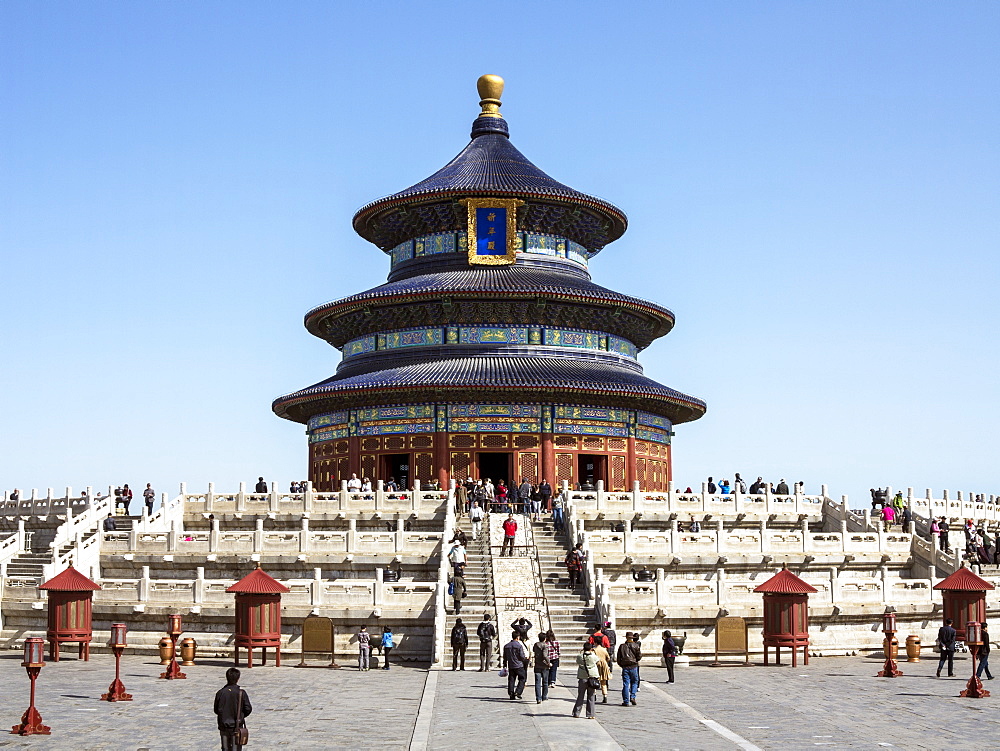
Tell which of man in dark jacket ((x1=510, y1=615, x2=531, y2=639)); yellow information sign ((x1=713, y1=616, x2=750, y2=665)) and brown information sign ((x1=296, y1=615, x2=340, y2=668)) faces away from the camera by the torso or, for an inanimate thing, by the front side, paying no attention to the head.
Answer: the man in dark jacket

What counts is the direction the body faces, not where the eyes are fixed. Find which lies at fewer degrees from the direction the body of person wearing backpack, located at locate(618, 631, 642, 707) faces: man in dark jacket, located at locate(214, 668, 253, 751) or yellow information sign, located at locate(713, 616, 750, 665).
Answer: the yellow information sign

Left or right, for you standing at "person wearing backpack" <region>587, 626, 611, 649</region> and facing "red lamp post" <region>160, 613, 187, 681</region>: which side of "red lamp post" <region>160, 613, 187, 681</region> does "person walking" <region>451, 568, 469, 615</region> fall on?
right

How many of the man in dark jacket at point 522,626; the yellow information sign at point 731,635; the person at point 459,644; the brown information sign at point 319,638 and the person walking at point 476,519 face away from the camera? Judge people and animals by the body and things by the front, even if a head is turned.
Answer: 2

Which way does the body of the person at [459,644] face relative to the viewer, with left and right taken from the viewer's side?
facing away from the viewer

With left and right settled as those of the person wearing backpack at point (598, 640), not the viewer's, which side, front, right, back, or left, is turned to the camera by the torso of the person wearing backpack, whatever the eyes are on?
back

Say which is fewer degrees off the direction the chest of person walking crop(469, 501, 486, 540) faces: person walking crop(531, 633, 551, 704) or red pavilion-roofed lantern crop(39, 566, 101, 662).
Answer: the person walking

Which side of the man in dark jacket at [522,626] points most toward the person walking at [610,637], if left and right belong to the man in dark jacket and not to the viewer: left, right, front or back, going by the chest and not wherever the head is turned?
right

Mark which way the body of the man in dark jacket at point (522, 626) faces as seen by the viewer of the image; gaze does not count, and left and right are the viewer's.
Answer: facing away from the viewer

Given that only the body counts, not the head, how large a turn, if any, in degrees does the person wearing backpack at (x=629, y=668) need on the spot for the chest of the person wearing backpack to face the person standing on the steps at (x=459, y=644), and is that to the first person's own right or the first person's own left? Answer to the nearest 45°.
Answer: approximately 45° to the first person's own left

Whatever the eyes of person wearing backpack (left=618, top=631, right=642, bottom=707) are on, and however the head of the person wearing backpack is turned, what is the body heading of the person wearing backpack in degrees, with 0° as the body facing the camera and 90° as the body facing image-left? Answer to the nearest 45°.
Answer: approximately 180°

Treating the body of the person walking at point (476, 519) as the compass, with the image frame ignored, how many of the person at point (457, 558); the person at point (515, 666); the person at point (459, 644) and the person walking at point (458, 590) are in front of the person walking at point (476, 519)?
4

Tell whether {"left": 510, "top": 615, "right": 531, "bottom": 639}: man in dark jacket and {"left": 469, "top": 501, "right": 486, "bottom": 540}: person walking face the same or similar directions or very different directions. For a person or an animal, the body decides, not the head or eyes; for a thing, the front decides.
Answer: very different directions

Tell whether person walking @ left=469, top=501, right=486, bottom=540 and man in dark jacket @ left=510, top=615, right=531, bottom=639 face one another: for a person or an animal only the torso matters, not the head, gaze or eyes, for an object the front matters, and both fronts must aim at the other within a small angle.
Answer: yes

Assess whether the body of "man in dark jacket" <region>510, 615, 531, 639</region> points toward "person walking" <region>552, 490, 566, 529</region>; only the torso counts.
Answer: yes

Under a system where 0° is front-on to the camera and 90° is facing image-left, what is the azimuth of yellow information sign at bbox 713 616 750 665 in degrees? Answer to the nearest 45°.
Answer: approximately 0°
